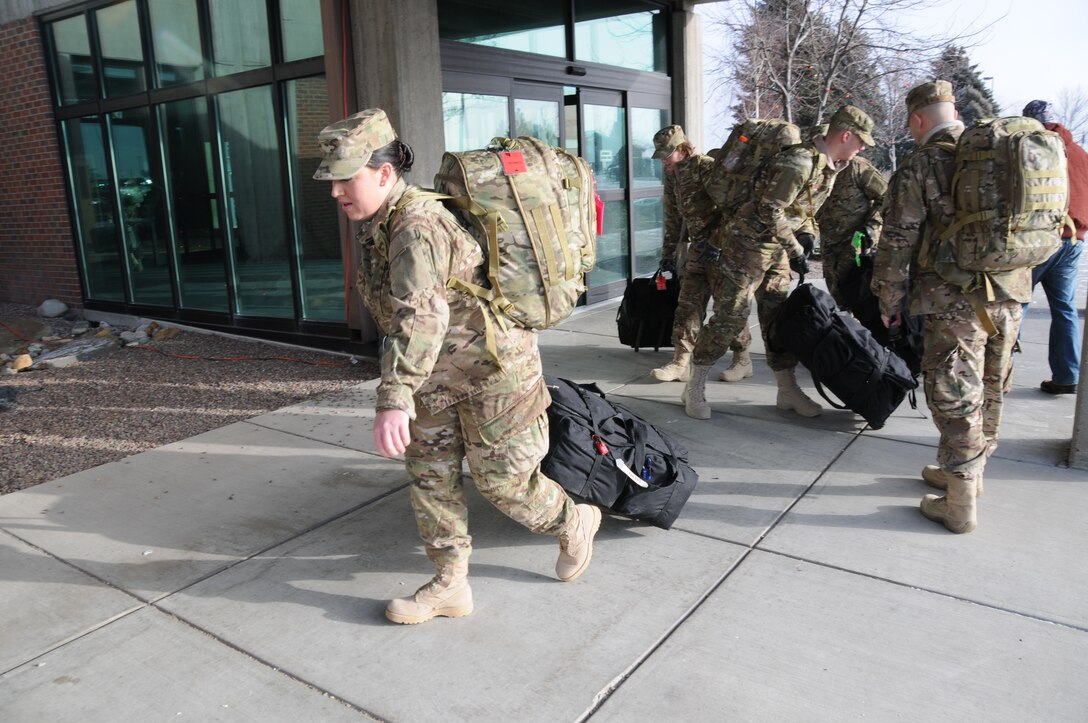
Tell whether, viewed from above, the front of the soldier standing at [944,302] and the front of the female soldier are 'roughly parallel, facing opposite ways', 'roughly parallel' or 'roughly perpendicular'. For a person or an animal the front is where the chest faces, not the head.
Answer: roughly perpendicular

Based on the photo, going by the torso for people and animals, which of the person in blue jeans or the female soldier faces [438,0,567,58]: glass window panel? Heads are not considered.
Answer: the person in blue jeans

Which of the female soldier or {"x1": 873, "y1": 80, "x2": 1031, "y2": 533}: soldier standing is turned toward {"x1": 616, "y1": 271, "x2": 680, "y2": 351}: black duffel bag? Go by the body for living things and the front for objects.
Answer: the soldier standing

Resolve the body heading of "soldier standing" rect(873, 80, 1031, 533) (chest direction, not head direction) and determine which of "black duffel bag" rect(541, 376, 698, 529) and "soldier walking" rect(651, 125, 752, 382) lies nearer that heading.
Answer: the soldier walking

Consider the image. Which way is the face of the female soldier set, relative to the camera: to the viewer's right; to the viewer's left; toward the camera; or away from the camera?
to the viewer's left

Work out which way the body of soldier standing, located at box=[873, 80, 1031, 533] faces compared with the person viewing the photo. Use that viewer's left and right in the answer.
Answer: facing away from the viewer and to the left of the viewer

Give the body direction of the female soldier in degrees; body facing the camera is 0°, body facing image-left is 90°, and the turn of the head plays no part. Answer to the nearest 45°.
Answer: approximately 90°
